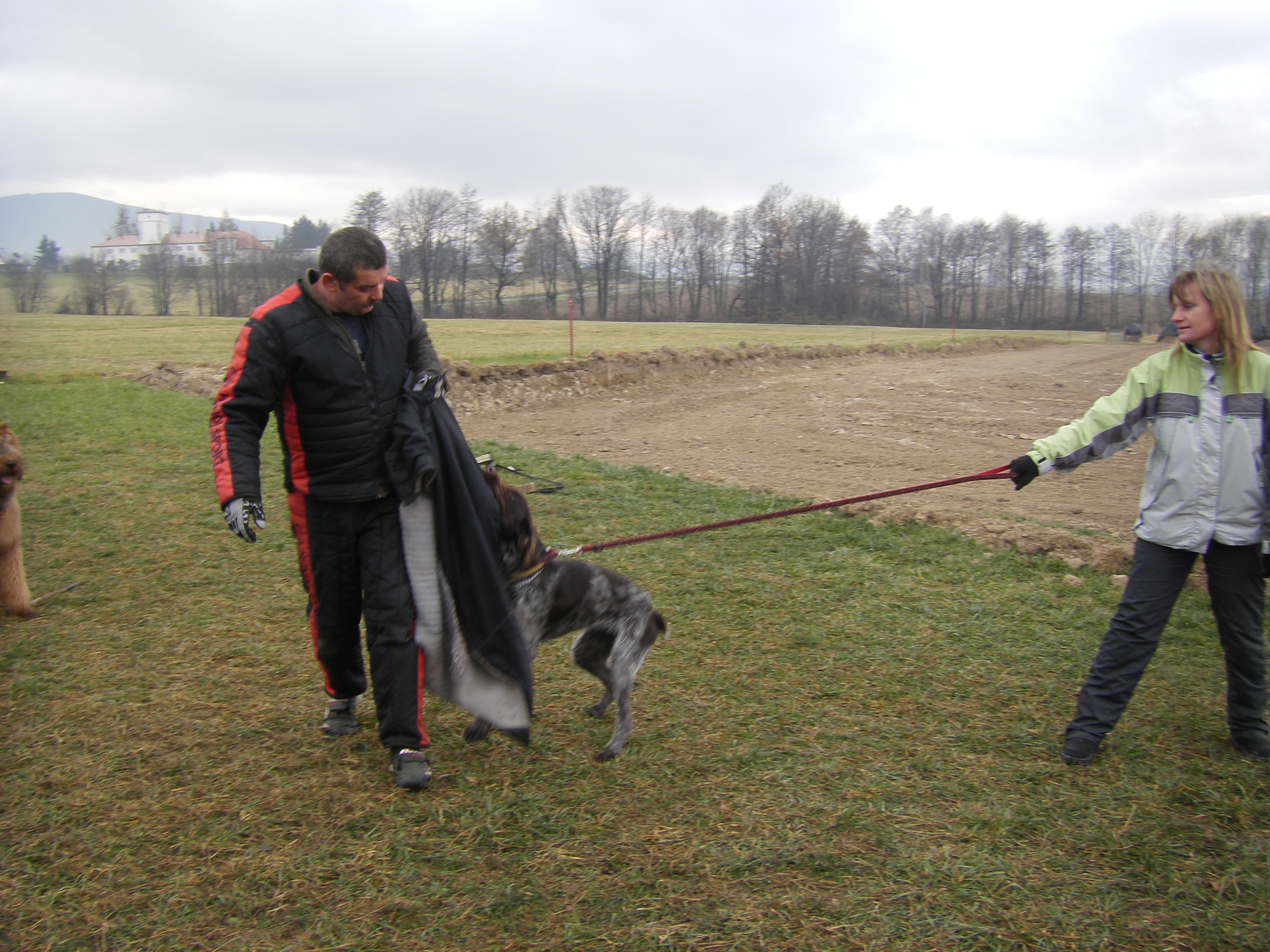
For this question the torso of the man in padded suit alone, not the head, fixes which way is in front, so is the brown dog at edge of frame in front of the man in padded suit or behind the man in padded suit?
behind

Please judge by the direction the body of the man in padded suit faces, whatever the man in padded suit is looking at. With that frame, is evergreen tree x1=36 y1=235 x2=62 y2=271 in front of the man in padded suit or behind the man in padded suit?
behind

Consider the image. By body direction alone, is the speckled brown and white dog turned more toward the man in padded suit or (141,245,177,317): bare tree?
the man in padded suit

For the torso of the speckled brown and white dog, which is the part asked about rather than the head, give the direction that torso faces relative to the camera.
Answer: to the viewer's left

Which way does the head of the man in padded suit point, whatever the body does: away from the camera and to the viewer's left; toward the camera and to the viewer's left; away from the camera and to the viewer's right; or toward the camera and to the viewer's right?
toward the camera and to the viewer's right
